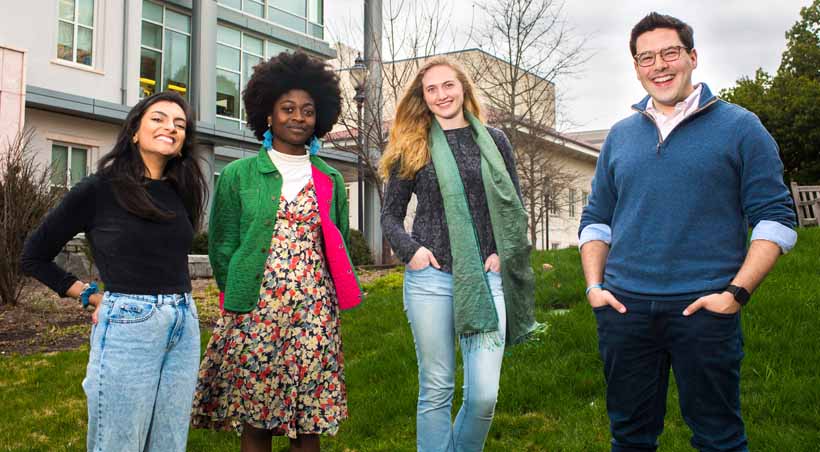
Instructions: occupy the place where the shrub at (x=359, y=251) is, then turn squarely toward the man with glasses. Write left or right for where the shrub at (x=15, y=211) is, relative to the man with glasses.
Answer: right

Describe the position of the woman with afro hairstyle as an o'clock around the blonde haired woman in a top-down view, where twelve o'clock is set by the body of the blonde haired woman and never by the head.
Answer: The woman with afro hairstyle is roughly at 3 o'clock from the blonde haired woman.

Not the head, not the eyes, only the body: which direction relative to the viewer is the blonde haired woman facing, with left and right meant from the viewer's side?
facing the viewer

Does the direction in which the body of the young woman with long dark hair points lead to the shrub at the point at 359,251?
no

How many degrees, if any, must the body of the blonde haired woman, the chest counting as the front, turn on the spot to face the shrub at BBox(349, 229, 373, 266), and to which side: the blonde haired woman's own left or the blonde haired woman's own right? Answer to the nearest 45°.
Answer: approximately 180°

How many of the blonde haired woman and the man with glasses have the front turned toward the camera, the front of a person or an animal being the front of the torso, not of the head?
2

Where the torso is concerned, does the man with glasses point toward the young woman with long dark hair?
no

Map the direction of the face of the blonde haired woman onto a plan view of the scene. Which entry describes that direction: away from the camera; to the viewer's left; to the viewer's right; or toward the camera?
toward the camera

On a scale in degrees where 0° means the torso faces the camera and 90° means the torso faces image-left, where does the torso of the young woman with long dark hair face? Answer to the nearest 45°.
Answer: approximately 315°

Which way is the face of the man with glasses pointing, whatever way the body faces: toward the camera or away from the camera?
toward the camera

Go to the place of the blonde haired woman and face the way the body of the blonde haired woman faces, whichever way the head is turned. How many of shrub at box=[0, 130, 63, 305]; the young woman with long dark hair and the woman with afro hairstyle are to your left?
0

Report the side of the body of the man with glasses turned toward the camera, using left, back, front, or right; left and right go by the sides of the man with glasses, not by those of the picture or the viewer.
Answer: front
